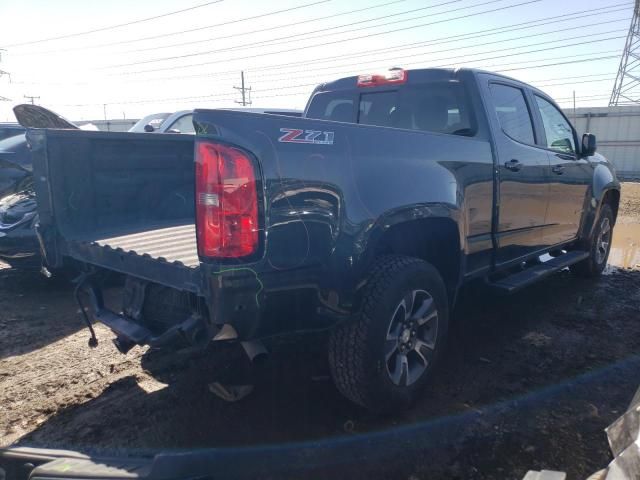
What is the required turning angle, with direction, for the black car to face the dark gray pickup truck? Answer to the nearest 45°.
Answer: approximately 90° to its left

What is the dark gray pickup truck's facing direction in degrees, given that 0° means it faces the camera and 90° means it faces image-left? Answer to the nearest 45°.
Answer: approximately 225°

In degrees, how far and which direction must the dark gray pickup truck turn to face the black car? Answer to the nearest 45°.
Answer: approximately 90° to its left

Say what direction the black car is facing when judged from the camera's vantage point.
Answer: facing the viewer and to the left of the viewer
